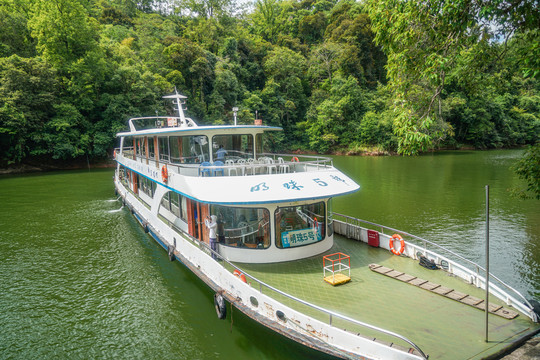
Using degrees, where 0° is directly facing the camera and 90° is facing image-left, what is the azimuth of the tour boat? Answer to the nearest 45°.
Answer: approximately 315°

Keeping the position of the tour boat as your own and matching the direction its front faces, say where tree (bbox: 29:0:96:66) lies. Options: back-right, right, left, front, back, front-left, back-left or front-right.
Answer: back

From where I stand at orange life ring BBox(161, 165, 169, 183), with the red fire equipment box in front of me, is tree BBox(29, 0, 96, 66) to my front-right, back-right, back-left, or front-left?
back-left
